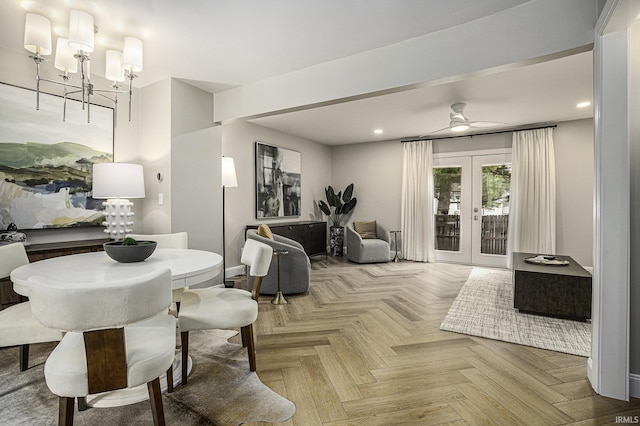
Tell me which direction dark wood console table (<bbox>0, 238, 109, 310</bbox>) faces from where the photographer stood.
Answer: facing the viewer and to the right of the viewer

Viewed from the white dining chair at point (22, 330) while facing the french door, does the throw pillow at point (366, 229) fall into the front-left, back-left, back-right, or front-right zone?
front-left

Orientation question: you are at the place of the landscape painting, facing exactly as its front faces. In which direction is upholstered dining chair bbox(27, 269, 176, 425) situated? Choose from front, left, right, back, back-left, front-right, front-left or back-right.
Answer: front-right

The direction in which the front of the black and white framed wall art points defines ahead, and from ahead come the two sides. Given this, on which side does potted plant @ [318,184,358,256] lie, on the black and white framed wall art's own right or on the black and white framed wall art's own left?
on the black and white framed wall art's own left

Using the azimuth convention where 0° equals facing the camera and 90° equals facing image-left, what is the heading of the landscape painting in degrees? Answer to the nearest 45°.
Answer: approximately 315°

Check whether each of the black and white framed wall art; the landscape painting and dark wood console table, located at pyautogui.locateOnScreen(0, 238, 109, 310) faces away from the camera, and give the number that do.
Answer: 0

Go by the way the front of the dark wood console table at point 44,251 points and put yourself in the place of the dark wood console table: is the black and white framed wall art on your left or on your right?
on your left

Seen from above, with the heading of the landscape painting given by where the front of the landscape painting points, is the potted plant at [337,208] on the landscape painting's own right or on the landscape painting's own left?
on the landscape painting's own left

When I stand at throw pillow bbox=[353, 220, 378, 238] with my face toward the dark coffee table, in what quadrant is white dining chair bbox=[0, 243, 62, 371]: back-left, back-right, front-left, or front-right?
front-right

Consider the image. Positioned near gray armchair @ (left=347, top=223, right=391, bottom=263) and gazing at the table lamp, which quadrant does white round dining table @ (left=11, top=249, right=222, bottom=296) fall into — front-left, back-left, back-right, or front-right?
front-left

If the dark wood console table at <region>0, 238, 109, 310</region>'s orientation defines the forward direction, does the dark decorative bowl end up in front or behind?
in front

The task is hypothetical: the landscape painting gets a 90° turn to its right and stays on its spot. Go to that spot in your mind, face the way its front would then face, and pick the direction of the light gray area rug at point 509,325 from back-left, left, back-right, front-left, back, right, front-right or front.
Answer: left

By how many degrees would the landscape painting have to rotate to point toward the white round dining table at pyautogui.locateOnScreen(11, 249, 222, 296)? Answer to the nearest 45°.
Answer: approximately 45° to its right

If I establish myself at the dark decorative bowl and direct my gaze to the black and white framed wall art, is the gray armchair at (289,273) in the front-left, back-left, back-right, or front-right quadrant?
front-right

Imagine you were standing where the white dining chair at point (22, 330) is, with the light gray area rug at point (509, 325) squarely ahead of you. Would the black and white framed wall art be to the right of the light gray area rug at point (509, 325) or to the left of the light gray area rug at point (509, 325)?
left

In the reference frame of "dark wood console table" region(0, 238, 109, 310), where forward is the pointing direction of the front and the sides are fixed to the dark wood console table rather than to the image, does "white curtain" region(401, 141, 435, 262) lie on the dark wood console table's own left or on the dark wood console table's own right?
on the dark wood console table's own left

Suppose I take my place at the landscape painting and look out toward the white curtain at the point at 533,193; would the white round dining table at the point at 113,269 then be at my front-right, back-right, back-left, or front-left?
front-right

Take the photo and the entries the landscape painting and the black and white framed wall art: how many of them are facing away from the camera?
0

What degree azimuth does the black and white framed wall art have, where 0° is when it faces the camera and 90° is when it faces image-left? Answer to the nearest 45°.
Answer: approximately 315°

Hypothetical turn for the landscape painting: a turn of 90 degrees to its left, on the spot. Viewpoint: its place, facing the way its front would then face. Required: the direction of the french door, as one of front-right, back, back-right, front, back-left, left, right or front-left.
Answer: front-right
